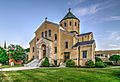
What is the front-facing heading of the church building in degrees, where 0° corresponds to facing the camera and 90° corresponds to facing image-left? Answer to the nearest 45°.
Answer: approximately 45°
